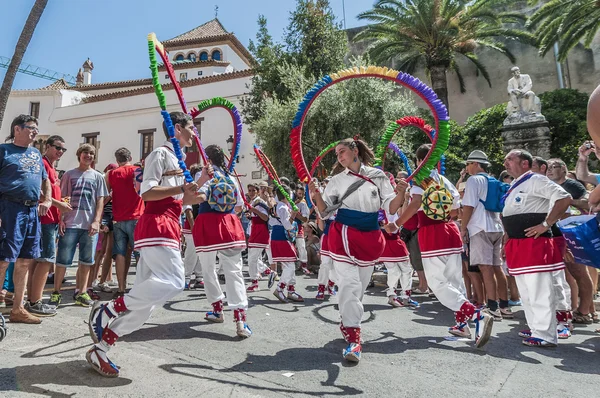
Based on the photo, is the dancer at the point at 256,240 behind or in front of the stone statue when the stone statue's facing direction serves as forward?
in front

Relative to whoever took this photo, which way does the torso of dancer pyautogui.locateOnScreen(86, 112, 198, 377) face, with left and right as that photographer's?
facing to the right of the viewer

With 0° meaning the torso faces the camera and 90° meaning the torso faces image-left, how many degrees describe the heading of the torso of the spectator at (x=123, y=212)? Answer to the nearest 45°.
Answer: approximately 180°

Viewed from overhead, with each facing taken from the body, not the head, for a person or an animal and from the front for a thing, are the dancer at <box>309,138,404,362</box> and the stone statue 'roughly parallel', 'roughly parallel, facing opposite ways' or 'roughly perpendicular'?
roughly parallel

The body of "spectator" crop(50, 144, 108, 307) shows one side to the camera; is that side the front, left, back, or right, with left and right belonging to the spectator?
front

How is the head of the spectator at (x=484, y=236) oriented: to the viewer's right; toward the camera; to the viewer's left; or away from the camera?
to the viewer's left

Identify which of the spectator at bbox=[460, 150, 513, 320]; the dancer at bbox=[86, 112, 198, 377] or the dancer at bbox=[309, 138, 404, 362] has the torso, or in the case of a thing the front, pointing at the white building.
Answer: the spectator

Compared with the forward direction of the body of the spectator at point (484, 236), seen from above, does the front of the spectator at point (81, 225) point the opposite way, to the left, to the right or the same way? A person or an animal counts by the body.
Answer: the opposite way

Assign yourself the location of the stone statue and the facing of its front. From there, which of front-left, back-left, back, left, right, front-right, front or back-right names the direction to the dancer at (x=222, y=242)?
front

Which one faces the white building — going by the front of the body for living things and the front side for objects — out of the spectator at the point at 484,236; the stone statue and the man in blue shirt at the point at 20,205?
the spectator

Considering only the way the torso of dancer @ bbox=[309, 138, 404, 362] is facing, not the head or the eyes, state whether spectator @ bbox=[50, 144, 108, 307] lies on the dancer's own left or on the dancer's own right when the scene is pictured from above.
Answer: on the dancer's own right

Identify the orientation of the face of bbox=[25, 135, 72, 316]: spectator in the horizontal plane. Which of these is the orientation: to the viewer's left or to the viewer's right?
to the viewer's right

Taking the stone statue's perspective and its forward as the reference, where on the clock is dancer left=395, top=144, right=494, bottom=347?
The dancer is roughly at 12 o'clock from the stone statue.

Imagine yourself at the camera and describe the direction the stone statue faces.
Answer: facing the viewer

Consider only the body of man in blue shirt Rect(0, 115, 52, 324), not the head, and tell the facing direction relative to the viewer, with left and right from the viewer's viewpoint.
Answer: facing the viewer and to the right of the viewer

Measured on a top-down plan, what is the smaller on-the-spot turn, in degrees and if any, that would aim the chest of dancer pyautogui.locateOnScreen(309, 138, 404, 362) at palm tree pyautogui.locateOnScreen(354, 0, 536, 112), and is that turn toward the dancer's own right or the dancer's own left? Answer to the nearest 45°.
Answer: approximately 180°

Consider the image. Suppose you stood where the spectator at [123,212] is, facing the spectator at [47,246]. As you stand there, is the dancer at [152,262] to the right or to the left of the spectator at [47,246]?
left

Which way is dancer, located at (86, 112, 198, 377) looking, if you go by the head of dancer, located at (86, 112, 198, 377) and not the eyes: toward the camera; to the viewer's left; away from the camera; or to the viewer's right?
to the viewer's right

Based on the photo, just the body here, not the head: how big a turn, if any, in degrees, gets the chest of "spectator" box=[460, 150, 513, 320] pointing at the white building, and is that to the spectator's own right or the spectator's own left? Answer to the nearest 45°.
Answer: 0° — they already face it

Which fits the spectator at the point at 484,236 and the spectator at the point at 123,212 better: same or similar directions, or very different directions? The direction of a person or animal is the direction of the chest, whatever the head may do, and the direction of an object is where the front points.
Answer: same or similar directions
